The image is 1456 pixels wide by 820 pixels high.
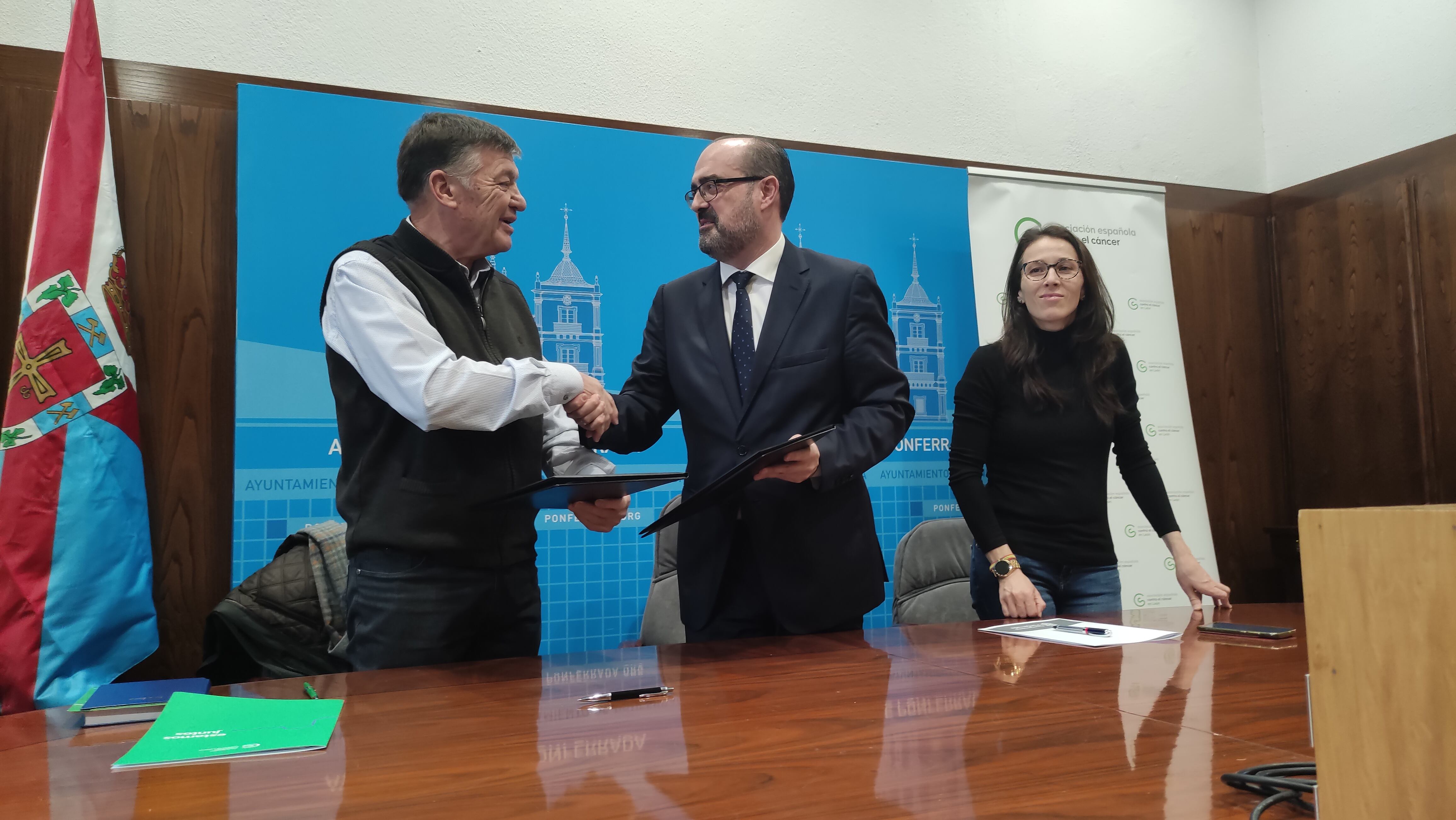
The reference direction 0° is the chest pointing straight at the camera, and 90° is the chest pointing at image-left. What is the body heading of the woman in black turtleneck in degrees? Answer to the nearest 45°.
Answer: approximately 0°

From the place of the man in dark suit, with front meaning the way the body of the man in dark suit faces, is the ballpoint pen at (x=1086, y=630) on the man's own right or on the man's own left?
on the man's own left

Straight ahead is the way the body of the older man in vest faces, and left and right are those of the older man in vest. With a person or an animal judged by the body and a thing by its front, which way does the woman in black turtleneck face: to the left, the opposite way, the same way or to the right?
to the right

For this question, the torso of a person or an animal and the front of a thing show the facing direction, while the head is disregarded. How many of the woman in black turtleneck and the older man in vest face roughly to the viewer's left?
0

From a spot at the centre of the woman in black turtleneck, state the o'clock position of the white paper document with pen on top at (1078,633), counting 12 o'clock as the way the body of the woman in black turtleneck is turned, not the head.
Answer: The white paper document with pen on top is roughly at 12 o'clock from the woman in black turtleneck.

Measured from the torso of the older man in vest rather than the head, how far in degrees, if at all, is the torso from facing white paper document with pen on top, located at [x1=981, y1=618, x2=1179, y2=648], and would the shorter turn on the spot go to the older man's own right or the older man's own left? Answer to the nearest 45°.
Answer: approximately 45° to the older man's own left

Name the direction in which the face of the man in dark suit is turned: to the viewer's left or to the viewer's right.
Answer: to the viewer's left

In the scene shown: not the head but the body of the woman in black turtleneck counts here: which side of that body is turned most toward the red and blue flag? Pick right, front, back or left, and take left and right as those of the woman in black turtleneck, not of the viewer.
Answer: right

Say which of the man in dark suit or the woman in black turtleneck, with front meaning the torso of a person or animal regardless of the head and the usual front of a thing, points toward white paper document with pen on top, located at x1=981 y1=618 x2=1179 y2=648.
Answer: the woman in black turtleneck

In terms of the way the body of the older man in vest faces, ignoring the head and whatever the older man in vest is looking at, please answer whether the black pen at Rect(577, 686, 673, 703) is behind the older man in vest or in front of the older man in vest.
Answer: in front

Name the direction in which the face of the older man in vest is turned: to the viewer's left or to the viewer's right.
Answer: to the viewer's right

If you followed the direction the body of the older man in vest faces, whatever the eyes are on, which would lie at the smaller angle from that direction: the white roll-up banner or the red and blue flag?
the white roll-up banner

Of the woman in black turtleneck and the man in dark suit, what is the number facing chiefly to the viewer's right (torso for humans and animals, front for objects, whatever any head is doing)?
0
